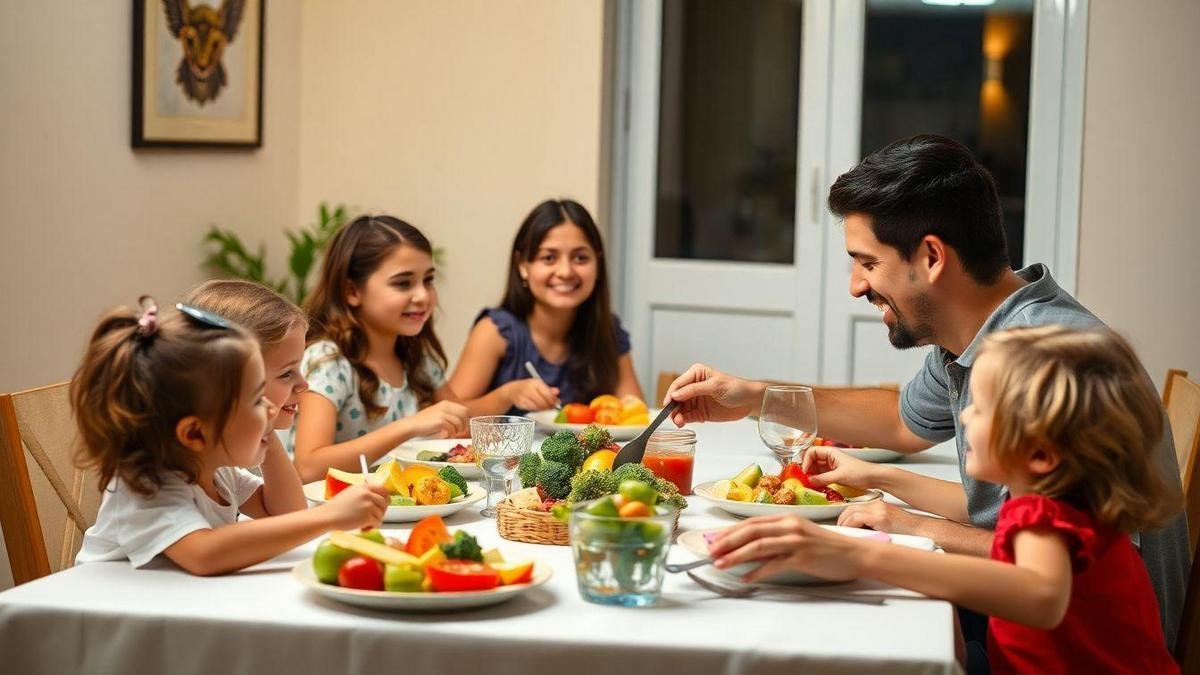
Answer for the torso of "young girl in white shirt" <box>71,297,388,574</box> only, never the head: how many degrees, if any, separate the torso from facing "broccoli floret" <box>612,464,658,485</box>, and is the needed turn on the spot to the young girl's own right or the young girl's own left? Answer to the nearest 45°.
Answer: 0° — they already face it

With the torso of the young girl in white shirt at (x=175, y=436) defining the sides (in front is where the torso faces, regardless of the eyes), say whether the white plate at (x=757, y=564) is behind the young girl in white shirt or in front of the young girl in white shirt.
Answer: in front

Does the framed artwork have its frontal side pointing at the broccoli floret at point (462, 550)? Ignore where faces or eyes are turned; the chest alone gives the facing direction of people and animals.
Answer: yes

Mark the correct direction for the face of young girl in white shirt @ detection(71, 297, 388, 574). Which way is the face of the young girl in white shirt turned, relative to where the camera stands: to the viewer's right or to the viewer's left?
to the viewer's right

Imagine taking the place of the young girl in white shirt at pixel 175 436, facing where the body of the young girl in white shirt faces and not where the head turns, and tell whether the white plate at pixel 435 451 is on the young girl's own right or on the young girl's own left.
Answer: on the young girl's own left

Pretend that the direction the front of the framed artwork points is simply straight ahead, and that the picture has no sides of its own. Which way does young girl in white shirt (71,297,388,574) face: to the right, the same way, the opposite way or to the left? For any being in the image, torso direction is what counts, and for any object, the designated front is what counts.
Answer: to the left

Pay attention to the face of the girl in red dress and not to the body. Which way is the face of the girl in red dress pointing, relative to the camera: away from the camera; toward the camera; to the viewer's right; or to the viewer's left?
to the viewer's left

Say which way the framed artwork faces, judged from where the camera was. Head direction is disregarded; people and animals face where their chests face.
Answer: facing the viewer

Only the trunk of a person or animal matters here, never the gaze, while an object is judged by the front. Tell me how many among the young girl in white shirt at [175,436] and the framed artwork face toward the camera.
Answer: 1

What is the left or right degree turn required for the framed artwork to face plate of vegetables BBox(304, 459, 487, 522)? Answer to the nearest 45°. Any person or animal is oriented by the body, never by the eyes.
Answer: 0° — it already faces it

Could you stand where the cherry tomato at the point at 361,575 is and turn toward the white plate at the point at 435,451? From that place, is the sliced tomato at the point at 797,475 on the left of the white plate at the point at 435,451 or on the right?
right

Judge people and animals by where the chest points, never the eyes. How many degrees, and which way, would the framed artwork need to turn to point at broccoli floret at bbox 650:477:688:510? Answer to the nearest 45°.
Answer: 0° — it already faces it

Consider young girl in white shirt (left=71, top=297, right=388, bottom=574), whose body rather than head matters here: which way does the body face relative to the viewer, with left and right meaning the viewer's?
facing to the right of the viewer
